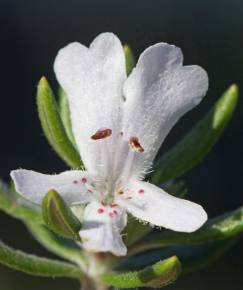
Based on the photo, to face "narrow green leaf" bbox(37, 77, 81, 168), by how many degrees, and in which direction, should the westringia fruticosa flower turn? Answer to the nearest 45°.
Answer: approximately 90° to its right

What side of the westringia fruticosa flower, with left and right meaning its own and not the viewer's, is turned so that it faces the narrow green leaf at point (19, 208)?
right

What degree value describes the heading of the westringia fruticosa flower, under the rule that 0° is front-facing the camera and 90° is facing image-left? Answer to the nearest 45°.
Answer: approximately 0°
